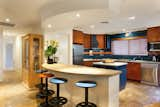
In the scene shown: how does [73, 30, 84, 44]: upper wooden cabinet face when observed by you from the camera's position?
facing the viewer and to the right of the viewer

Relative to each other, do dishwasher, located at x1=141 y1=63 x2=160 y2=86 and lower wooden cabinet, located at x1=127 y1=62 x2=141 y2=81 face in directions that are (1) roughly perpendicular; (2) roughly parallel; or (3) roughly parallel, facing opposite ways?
roughly parallel

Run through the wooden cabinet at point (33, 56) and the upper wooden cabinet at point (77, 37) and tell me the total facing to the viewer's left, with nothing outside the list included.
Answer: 0

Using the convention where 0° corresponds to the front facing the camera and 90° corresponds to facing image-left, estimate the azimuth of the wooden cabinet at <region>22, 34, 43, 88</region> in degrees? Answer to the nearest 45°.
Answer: approximately 315°

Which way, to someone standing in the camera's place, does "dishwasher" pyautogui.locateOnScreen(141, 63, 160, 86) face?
facing the viewer and to the left of the viewer

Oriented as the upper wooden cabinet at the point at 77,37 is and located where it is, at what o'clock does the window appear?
The window is roughly at 10 o'clock from the upper wooden cabinet.

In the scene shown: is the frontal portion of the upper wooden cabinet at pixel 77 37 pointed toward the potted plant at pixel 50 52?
no

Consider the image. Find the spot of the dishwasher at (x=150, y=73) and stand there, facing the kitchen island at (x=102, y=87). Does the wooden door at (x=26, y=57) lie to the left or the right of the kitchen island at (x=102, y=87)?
right

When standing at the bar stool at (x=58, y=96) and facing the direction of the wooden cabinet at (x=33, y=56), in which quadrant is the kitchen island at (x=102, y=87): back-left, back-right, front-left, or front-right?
back-right

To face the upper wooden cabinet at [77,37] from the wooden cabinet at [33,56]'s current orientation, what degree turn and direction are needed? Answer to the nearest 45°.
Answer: approximately 45° to its left

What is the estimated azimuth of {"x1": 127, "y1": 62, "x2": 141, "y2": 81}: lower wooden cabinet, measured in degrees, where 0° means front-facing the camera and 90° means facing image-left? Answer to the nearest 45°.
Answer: approximately 45°

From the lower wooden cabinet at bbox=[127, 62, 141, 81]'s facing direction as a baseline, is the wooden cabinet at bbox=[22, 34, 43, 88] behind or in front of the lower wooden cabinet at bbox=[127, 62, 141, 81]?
in front
